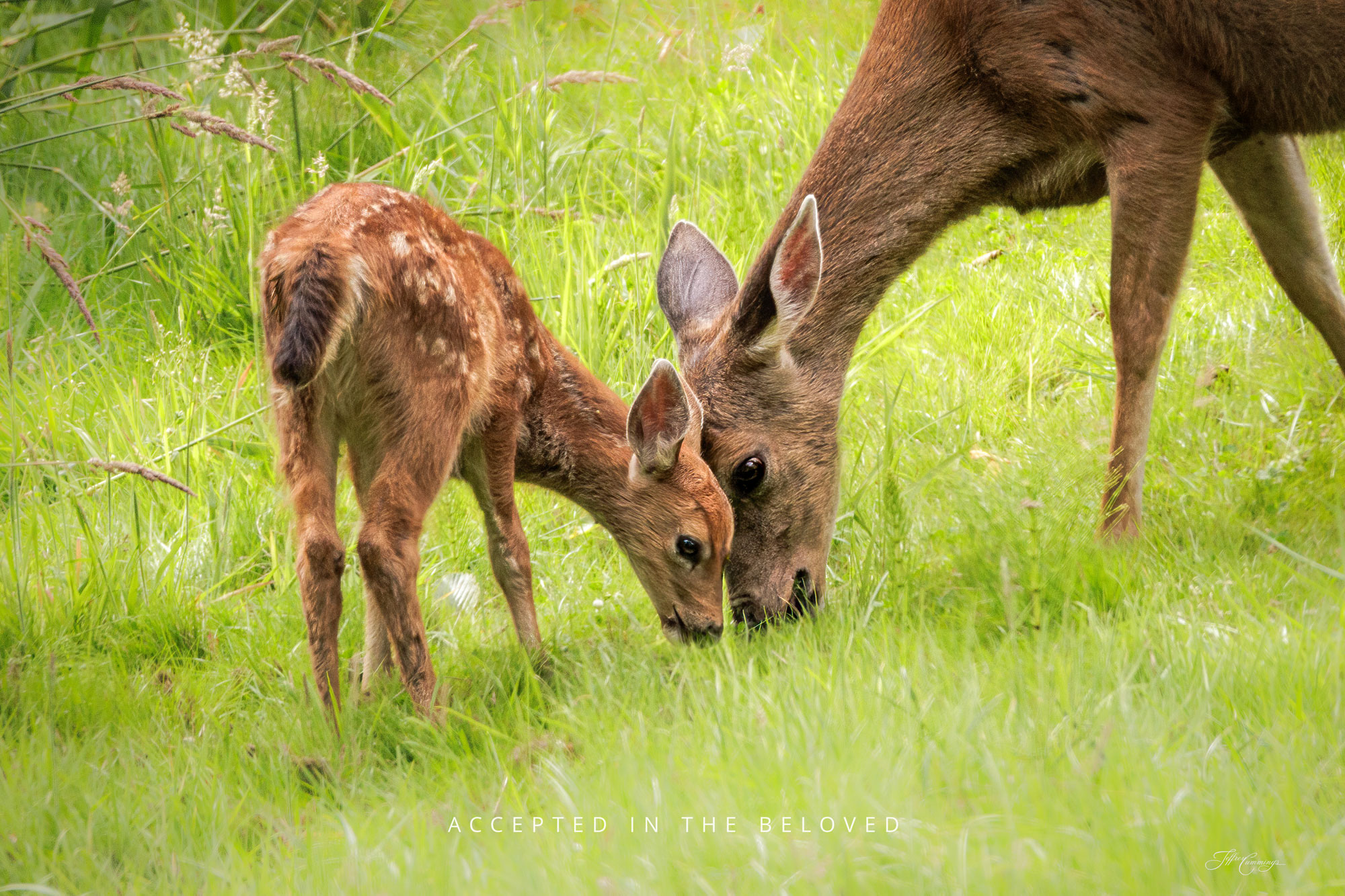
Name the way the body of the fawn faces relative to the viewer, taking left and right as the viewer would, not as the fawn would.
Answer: facing away from the viewer and to the right of the viewer

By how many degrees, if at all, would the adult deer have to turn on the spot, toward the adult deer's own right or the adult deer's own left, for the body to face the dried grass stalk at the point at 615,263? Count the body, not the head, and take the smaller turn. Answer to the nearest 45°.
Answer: approximately 45° to the adult deer's own right

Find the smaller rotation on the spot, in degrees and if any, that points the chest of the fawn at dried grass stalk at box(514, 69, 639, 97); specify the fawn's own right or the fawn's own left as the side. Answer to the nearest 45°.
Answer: approximately 45° to the fawn's own left

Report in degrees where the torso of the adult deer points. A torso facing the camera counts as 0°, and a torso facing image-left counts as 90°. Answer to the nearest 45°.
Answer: approximately 90°

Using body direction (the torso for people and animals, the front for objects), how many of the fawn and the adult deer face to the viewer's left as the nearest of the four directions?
1

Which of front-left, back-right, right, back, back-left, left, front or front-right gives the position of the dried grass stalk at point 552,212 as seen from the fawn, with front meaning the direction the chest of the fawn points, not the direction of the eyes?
front-left
